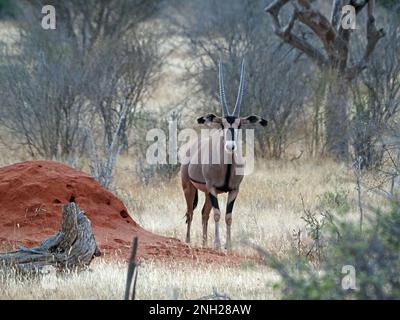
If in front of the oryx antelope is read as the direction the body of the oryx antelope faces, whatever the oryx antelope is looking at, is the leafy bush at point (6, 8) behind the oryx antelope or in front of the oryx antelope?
behind

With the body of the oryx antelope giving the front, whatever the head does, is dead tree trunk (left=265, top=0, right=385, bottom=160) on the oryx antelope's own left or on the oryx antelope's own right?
on the oryx antelope's own left

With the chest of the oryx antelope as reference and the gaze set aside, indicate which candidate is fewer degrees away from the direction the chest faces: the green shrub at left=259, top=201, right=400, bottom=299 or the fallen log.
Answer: the green shrub
